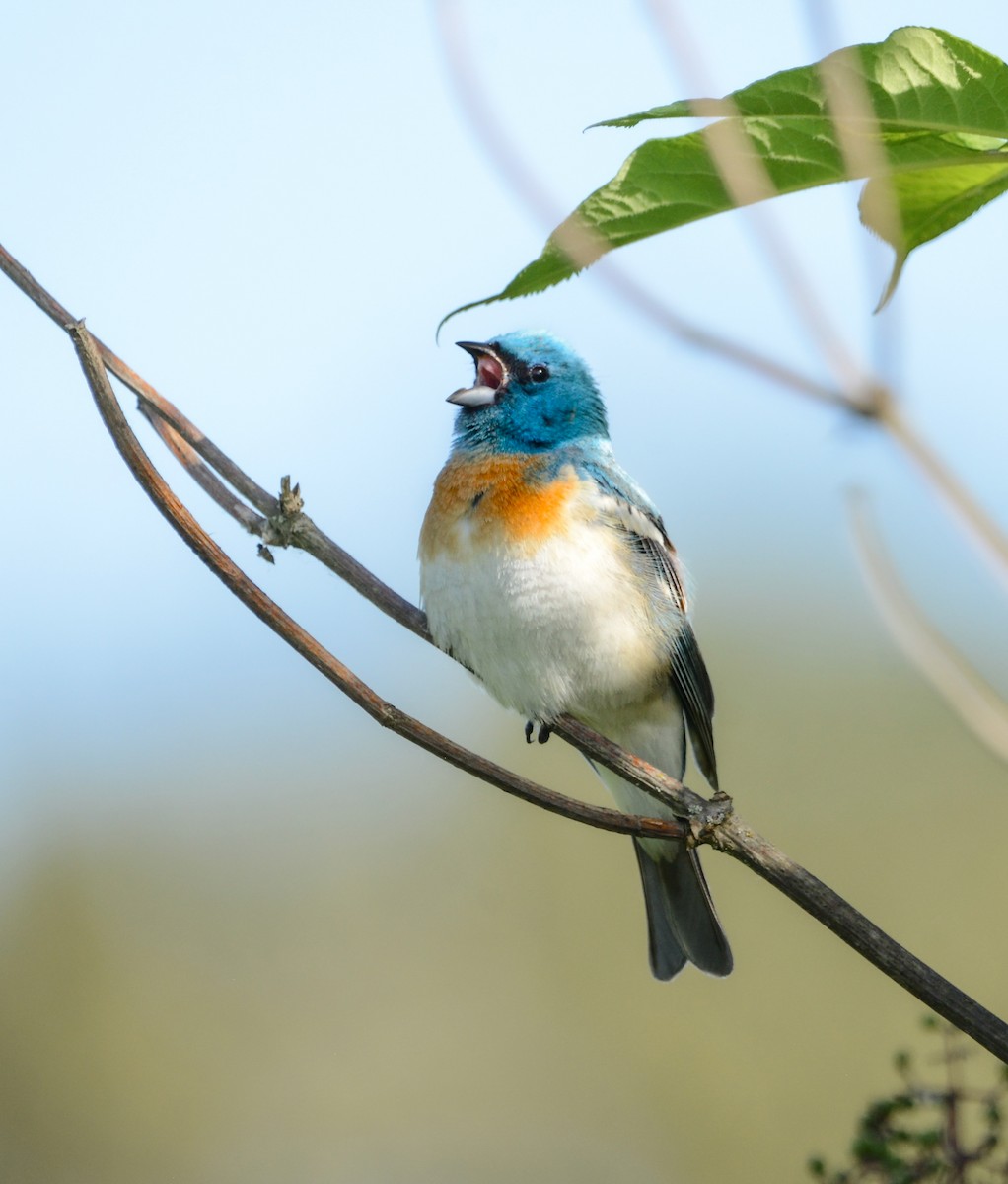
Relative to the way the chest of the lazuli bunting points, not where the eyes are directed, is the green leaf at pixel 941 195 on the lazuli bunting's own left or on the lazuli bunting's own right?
on the lazuli bunting's own left

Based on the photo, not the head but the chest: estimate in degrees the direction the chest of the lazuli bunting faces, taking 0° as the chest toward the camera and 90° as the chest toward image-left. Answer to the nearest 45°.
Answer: approximately 45°

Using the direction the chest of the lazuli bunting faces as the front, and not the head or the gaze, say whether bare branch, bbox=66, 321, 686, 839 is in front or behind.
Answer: in front

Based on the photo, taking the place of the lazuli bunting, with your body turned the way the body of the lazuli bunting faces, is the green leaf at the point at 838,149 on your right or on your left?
on your left
